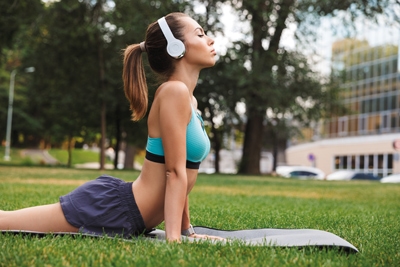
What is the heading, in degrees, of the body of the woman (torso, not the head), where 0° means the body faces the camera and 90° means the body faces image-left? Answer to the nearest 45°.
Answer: approximately 270°

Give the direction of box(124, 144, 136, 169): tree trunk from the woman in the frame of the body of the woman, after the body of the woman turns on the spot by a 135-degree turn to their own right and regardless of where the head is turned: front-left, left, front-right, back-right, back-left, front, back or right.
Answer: back-right

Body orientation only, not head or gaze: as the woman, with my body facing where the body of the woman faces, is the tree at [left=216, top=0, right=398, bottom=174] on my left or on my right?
on my left
